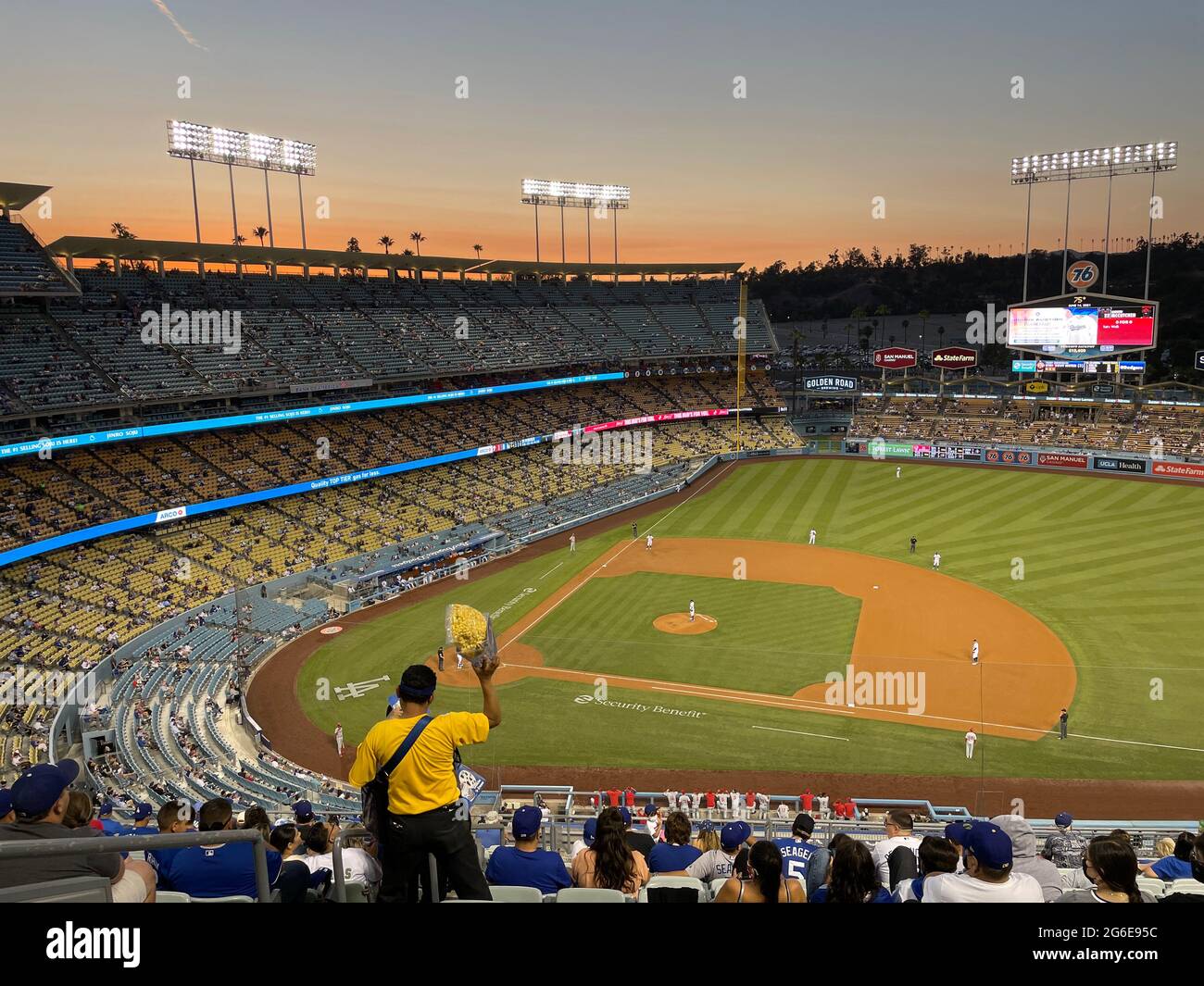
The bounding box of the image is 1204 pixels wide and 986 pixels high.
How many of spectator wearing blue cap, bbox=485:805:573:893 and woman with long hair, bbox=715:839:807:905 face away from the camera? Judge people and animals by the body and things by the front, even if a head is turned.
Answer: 2

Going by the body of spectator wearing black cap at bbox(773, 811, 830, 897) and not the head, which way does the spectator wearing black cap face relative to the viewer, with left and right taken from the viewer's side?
facing away from the viewer

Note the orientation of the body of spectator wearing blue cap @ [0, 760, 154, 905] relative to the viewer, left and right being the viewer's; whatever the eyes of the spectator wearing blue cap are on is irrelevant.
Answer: facing away from the viewer and to the right of the viewer

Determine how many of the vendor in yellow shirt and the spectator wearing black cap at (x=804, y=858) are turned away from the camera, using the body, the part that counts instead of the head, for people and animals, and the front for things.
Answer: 2

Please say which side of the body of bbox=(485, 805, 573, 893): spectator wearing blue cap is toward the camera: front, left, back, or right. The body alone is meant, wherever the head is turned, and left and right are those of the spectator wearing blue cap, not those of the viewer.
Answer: back

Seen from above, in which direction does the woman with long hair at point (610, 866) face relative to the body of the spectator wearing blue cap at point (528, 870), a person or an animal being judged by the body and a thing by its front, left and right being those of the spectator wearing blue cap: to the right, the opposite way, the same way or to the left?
the same way

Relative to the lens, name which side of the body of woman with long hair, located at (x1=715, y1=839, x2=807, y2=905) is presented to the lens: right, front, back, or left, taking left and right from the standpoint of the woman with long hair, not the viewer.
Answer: back

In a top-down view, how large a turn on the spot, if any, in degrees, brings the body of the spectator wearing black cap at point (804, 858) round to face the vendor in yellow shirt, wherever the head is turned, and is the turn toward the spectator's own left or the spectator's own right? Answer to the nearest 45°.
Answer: approximately 135° to the spectator's own left

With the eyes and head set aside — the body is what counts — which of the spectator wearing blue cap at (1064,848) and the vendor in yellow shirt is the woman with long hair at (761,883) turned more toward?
the spectator wearing blue cap

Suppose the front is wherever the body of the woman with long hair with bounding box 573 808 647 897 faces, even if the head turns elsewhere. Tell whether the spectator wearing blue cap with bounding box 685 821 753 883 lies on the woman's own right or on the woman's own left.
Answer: on the woman's own right

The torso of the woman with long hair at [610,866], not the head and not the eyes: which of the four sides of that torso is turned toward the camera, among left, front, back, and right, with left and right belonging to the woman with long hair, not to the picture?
back

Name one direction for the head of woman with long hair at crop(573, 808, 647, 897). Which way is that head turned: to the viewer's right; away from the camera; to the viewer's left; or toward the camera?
away from the camera

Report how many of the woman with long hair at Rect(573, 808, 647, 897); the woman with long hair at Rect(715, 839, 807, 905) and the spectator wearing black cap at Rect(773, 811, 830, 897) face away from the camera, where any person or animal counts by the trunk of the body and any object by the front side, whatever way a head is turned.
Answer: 3

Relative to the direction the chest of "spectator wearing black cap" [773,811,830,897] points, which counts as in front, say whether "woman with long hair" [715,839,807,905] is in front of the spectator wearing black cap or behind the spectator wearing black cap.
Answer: behind

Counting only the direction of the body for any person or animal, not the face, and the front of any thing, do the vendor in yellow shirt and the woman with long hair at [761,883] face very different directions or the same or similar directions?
same or similar directions

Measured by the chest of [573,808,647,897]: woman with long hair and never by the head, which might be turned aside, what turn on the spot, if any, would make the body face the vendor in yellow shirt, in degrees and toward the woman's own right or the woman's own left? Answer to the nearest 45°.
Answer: approximately 135° to the woman's own left

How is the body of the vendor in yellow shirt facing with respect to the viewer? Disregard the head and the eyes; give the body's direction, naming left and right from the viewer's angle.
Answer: facing away from the viewer
